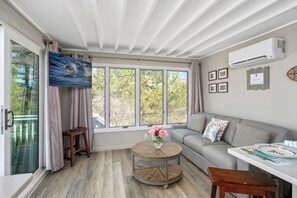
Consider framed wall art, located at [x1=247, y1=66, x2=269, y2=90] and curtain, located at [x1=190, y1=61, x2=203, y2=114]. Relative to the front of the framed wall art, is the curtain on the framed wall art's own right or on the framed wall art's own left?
on the framed wall art's own right

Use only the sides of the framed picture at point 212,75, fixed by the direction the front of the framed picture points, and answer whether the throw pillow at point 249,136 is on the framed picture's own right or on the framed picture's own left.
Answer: on the framed picture's own left

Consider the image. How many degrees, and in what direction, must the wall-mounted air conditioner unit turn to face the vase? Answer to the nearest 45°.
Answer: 0° — it already faces it

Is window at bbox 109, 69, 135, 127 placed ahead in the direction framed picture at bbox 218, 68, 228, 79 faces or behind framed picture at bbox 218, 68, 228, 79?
ahead

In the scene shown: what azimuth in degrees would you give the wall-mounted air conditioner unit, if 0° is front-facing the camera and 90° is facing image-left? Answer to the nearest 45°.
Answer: approximately 45°

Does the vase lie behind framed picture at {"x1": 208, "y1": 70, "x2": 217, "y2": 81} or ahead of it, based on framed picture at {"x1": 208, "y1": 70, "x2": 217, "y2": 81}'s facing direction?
ahead

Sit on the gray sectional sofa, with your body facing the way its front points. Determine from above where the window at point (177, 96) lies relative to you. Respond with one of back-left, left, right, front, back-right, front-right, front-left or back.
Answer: right
